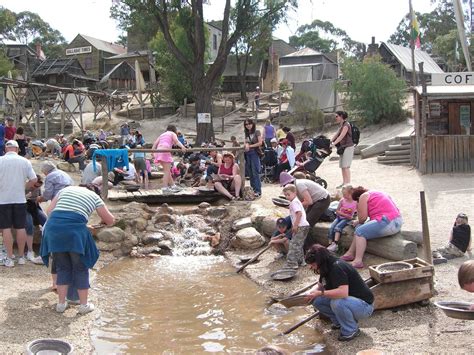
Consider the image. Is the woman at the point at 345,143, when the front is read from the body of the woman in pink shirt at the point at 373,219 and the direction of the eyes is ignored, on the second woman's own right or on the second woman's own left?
on the second woman's own right

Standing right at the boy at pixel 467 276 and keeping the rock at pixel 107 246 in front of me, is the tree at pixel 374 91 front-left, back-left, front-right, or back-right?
front-right

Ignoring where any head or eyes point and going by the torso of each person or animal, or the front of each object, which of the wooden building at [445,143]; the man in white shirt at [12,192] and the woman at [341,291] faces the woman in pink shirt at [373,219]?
the wooden building

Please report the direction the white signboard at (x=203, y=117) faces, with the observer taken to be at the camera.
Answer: facing the viewer

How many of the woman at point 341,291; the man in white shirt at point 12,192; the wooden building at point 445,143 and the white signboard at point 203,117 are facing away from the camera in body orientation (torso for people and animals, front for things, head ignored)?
1

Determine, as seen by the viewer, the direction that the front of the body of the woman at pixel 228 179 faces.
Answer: toward the camera

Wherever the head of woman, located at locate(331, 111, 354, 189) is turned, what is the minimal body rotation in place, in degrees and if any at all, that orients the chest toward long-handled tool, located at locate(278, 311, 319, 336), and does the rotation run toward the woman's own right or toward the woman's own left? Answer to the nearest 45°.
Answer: approximately 90° to the woman's own left

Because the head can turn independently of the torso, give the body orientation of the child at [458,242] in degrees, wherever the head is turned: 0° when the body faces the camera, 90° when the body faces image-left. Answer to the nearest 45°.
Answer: approximately 90°

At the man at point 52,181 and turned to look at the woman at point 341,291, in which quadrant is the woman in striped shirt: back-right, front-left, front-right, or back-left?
front-right

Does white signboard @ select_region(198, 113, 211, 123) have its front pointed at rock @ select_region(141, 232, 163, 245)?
yes

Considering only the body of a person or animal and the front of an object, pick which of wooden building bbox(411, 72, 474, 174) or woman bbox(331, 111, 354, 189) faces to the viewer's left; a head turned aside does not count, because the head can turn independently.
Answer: the woman

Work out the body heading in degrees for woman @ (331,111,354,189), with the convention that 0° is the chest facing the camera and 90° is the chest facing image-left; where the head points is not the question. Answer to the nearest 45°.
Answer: approximately 90°

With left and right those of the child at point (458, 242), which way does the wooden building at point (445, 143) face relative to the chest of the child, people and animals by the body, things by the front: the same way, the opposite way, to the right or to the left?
to the left

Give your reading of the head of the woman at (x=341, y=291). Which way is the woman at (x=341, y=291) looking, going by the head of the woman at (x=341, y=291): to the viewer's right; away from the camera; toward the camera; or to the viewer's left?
to the viewer's left
